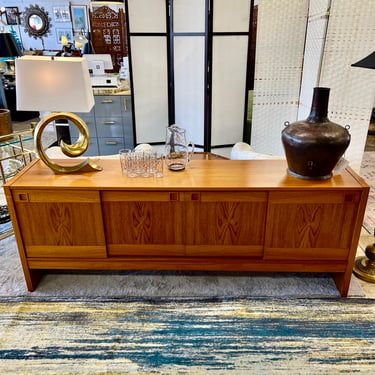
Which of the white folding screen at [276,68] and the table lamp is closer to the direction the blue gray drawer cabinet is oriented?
the table lamp

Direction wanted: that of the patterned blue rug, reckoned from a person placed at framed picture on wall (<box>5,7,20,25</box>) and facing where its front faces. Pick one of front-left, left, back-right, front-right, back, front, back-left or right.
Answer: front

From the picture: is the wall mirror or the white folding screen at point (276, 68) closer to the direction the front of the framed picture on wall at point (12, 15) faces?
the white folding screen

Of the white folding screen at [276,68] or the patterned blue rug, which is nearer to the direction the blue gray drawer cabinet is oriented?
the patterned blue rug

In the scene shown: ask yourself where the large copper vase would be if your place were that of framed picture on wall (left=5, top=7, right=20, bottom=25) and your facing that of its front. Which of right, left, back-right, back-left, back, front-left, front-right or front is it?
front

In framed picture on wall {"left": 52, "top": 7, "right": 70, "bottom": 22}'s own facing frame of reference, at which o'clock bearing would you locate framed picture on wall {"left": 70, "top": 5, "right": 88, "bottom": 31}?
framed picture on wall {"left": 70, "top": 5, "right": 88, "bottom": 31} is roughly at 10 o'clock from framed picture on wall {"left": 52, "top": 7, "right": 70, "bottom": 22}.

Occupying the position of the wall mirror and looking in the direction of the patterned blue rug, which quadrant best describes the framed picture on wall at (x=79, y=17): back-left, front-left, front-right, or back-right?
front-left

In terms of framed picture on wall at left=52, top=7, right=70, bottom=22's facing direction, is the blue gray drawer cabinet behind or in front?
in front

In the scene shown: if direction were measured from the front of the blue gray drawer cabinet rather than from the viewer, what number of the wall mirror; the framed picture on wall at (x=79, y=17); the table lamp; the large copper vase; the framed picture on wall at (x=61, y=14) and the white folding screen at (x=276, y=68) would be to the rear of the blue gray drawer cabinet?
3

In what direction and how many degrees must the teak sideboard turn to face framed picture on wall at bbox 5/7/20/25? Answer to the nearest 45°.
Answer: approximately 135° to its right

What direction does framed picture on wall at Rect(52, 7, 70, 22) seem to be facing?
toward the camera

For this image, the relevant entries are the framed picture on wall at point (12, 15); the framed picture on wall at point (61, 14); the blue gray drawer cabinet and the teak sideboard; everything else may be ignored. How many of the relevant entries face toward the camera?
4

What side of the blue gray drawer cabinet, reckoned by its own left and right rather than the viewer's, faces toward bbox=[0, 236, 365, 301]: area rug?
front

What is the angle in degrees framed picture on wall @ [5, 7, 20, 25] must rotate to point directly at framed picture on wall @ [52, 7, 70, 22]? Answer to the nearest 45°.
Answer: approximately 45° to its left
